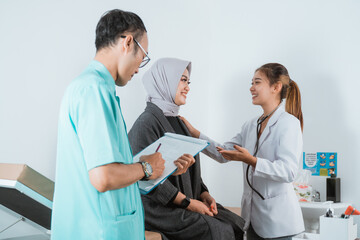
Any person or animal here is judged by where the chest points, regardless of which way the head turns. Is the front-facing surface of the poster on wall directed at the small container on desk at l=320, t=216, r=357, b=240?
yes

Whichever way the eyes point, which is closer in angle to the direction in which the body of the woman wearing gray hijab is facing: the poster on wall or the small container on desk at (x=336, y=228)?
the small container on desk

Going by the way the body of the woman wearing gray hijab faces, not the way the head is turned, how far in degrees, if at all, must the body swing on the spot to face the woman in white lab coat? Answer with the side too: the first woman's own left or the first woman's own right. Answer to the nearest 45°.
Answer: approximately 45° to the first woman's own left

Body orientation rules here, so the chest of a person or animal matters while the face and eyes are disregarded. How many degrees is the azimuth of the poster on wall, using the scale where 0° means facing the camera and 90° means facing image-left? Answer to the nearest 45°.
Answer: approximately 0°
